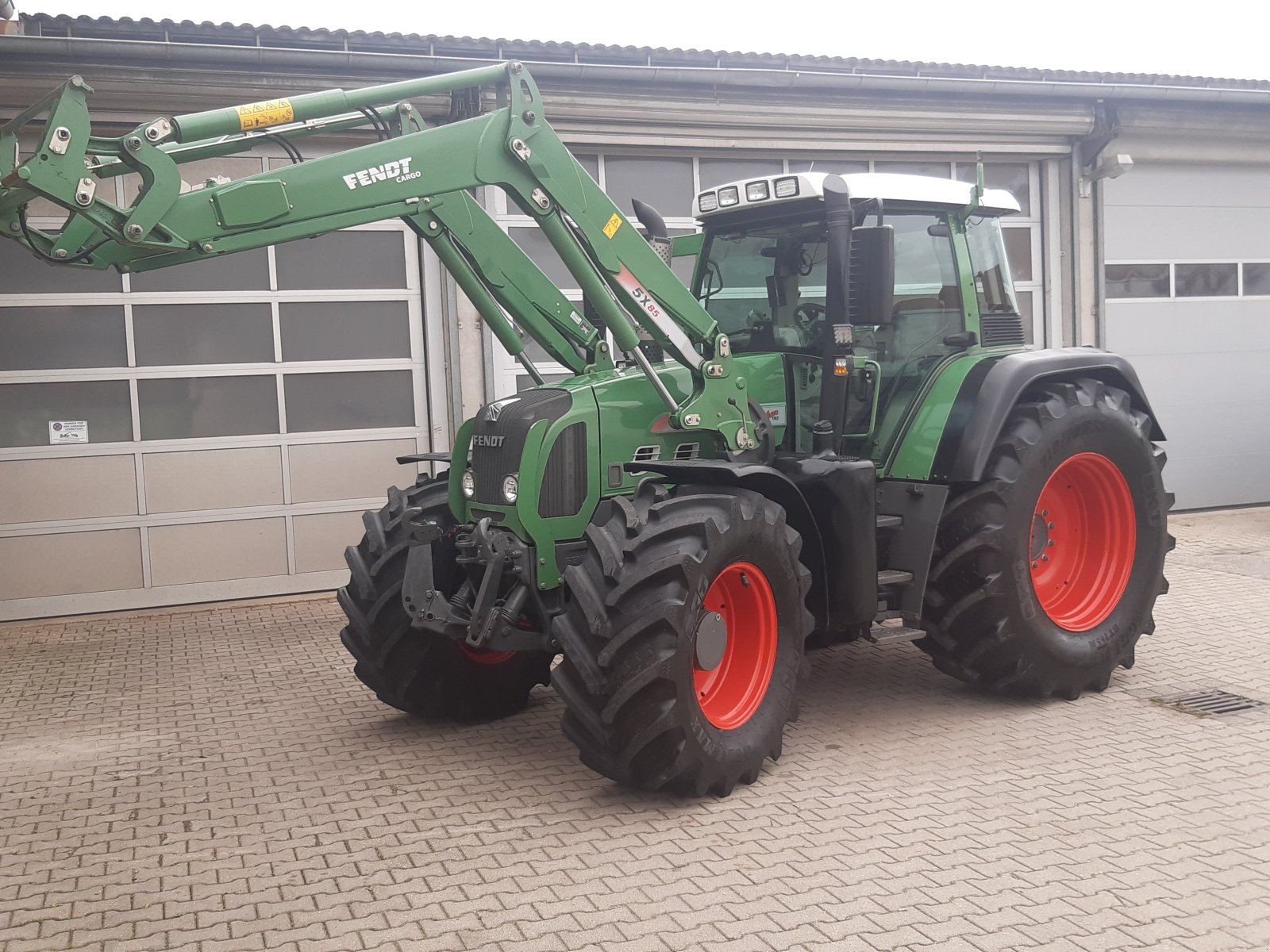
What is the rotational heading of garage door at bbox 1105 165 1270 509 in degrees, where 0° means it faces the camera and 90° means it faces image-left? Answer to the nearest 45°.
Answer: approximately 0°

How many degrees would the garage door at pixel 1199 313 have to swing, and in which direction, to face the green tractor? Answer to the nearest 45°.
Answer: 0° — it already faces it

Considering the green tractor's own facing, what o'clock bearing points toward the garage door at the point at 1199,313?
The garage door is roughly at 6 o'clock from the green tractor.

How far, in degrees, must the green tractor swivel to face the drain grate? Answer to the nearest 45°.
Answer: approximately 135° to its left

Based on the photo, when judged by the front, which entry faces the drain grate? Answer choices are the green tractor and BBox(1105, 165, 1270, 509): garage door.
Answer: the garage door

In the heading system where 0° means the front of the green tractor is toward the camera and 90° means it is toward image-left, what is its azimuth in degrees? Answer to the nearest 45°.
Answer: approximately 45°

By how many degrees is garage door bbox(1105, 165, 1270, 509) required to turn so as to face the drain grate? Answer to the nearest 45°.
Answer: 0° — it already faces it
